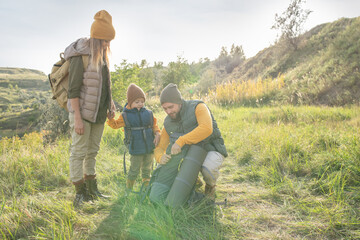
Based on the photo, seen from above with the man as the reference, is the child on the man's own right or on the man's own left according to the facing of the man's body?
on the man's own right

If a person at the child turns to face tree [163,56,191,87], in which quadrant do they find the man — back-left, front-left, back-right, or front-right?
back-right

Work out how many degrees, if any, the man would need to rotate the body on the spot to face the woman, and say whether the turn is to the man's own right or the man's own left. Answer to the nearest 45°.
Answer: approximately 45° to the man's own right

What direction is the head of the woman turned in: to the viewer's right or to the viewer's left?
to the viewer's right

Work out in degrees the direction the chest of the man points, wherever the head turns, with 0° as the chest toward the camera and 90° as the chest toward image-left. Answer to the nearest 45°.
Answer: approximately 45°

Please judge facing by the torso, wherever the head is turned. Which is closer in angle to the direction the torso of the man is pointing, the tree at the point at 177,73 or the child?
the child

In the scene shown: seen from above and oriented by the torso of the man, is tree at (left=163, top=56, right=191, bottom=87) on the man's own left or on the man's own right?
on the man's own right

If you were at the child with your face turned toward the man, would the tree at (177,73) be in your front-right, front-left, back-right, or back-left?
back-left

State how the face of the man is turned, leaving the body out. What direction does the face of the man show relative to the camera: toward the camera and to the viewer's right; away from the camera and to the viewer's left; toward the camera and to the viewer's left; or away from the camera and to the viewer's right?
toward the camera and to the viewer's left

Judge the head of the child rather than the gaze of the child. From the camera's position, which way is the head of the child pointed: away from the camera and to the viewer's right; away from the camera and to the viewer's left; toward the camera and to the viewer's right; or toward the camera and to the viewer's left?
toward the camera and to the viewer's right

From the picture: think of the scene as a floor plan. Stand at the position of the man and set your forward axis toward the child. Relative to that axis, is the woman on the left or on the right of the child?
left
